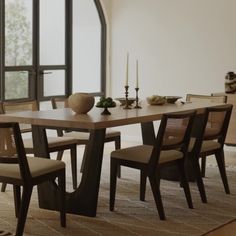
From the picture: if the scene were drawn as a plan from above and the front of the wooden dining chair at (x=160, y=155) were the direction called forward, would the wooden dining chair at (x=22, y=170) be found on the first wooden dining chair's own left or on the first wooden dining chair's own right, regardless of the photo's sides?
on the first wooden dining chair's own left

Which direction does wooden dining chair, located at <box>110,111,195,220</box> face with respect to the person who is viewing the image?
facing away from the viewer and to the left of the viewer

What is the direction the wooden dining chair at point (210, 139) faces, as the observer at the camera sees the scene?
facing away from the viewer and to the left of the viewer

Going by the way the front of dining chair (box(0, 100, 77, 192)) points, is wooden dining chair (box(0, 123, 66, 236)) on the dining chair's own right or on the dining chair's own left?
on the dining chair's own right

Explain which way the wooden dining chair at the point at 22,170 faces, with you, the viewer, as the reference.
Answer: facing away from the viewer and to the right of the viewer

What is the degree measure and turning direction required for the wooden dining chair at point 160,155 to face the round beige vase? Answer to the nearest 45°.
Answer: approximately 45° to its left

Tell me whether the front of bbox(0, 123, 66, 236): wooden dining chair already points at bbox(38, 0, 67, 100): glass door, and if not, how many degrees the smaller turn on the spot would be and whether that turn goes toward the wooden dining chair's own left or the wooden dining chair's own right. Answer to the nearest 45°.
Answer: approximately 45° to the wooden dining chair's own left

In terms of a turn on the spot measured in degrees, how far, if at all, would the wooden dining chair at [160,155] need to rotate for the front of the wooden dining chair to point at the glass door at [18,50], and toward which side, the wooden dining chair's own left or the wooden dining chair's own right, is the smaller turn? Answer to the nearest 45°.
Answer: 0° — it already faces it

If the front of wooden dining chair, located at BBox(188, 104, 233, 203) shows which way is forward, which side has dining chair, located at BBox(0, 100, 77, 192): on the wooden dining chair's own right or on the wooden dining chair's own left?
on the wooden dining chair's own left
